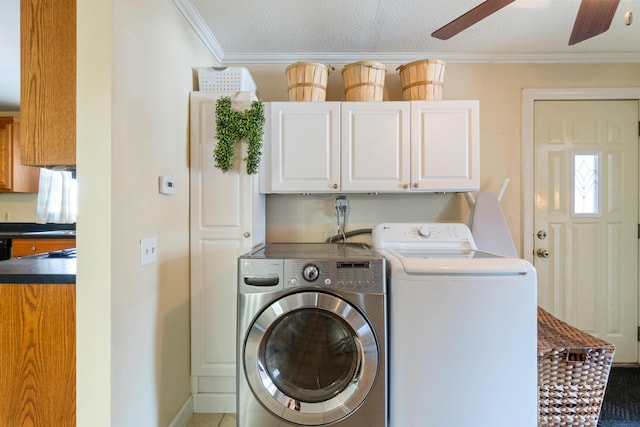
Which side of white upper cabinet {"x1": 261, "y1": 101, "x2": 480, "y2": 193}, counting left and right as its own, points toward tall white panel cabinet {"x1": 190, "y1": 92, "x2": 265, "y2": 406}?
right

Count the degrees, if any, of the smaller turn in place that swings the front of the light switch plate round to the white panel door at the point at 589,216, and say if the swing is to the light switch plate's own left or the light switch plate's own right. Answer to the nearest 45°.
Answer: approximately 45° to the light switch plate's own left

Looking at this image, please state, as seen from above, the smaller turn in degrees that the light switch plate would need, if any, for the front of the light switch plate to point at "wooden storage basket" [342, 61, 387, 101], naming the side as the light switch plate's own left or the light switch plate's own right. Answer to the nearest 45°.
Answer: approximately 45° to the light switch plate's own left

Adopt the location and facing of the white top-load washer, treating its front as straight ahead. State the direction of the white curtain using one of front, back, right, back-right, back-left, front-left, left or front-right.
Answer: right

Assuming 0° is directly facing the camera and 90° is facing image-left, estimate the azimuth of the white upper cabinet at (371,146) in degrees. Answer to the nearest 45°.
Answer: approximately 0°

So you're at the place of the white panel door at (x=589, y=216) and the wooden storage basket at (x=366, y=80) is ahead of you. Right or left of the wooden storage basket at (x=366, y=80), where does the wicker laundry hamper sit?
left

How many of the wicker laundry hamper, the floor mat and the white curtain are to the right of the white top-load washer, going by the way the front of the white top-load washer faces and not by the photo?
1

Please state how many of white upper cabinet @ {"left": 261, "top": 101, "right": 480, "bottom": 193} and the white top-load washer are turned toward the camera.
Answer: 2

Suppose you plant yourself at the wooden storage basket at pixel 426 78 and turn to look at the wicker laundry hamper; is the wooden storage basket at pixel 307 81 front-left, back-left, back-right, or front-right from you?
back-right

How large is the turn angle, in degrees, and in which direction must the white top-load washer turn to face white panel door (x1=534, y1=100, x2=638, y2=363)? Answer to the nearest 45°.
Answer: approximately 135° to its left

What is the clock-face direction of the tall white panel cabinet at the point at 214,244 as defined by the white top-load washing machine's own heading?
The tall white panel cabinet is roughly at 3 o'clock from the white top-load washing machine.

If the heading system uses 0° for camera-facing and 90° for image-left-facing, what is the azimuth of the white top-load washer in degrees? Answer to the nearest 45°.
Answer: approximately 0°

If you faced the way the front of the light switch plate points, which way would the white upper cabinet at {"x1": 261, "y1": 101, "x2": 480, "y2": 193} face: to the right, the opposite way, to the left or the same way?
to the right

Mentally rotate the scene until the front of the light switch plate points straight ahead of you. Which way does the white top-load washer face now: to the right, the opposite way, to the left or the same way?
to the right
